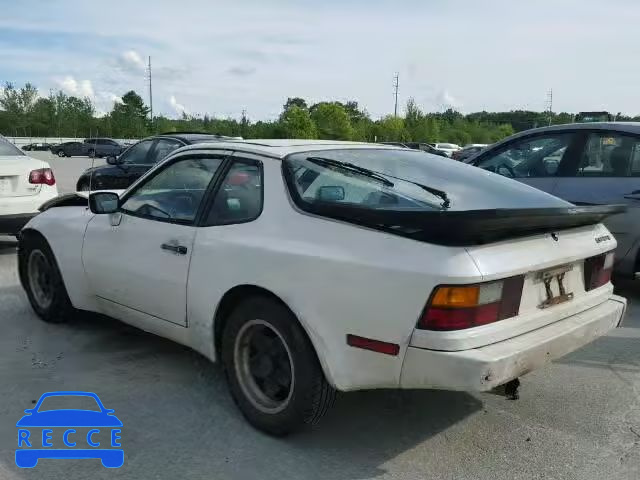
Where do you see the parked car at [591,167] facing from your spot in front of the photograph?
facing to the left of the viewer

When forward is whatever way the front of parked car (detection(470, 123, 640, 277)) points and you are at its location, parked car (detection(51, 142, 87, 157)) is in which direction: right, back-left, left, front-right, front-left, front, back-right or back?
front-right

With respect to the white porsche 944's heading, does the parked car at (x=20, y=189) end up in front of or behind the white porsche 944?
in front

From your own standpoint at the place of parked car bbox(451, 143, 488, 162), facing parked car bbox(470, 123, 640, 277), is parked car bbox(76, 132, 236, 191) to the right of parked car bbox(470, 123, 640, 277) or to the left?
right

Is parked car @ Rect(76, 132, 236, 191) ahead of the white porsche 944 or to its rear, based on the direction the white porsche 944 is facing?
ahead

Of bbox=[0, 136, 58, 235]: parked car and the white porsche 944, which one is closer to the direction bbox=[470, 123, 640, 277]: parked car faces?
the parked car

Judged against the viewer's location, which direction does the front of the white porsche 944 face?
facing away from the viewer and to the left of the viewer

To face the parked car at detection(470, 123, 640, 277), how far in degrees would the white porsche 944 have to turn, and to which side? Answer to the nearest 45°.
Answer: approximately 90° to its right

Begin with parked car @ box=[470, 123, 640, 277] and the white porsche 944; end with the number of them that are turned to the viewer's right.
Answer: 0
